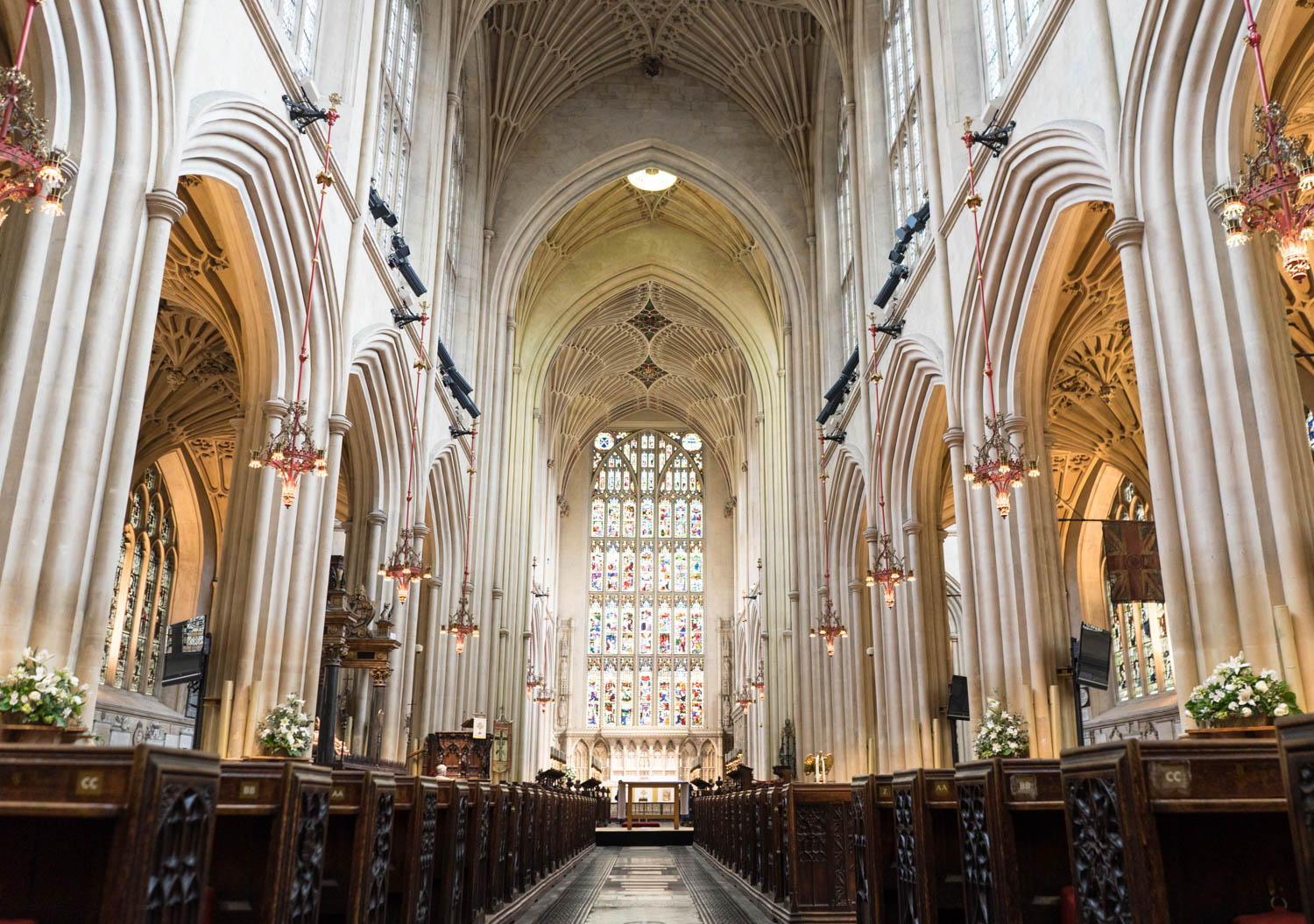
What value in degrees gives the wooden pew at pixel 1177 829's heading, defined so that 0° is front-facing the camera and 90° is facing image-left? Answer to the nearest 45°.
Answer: approximately 135°

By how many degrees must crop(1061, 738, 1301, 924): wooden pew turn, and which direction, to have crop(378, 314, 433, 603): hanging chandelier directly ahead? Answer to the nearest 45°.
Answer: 0° — it already faces it

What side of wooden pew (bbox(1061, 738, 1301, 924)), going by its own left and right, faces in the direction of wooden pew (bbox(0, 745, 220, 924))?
left

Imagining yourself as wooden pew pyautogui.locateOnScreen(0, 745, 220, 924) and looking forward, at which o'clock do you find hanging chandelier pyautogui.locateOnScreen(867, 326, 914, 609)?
The hanging chandelier is roughly at 12 o'clock from the wooden pew.

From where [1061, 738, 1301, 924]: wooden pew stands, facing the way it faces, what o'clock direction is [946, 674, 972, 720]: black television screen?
The black television screen is roughly at 1 o'clock from the wooden pew.

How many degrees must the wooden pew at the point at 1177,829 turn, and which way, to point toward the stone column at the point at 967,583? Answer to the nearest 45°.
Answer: approximately 45° to its right

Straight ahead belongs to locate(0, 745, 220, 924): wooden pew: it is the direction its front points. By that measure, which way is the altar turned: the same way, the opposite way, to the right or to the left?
the opposite way

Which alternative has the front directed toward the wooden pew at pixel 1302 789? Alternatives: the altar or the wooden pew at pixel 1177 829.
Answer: the altar

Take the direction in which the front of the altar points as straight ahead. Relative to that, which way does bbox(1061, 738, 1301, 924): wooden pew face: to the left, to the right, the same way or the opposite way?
the opposite way

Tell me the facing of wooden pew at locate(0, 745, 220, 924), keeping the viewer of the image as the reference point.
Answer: facing away from the viewer and to the right of the viewer
